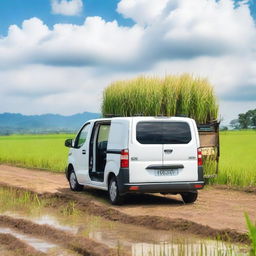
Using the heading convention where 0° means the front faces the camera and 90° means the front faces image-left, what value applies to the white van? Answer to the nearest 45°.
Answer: approximately 135°
